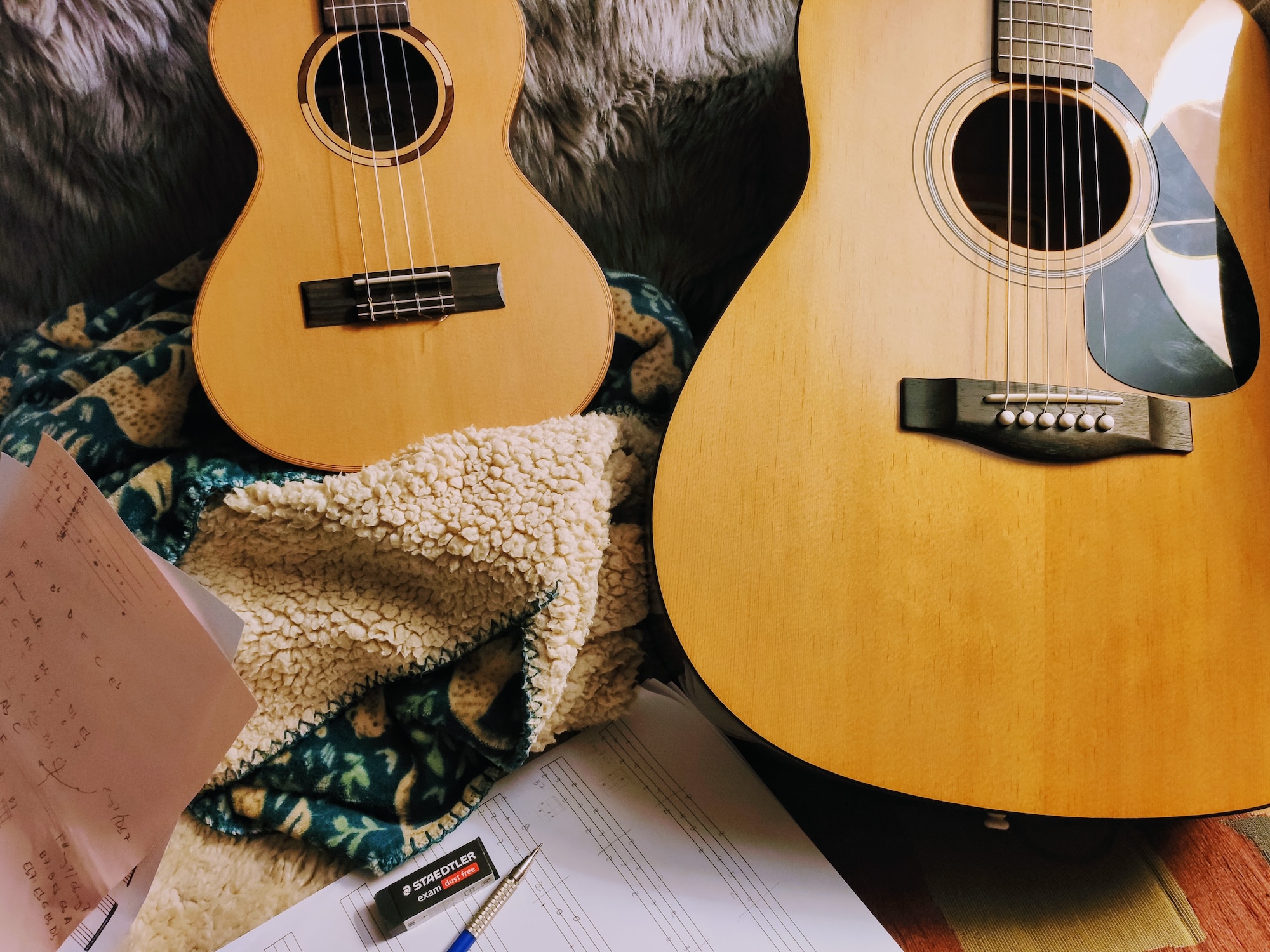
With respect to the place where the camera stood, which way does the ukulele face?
facing the viewer

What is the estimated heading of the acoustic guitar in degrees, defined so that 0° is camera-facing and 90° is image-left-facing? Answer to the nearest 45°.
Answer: approximately 0°

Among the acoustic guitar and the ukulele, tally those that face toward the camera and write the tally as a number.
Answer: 2
